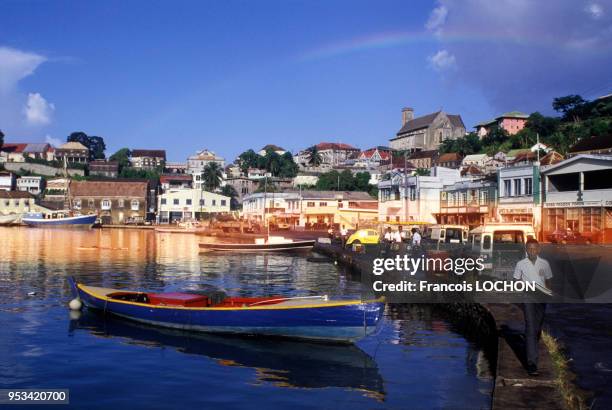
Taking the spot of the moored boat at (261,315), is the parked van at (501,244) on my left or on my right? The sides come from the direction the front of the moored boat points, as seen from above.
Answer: on my right

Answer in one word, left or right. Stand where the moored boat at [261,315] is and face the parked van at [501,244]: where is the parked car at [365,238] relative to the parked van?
left

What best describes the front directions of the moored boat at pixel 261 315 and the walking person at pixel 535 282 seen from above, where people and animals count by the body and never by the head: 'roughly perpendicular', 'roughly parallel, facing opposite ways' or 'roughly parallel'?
roughly perpendicular

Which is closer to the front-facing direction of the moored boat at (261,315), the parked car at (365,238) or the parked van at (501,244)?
the parked car

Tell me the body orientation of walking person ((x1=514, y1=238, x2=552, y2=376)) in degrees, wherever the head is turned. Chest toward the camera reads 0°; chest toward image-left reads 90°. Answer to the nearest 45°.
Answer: approximately 0°

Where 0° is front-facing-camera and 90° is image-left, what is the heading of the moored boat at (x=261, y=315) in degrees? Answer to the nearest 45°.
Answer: approximately 135°

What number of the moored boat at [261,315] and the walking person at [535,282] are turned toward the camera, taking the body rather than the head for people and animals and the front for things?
1

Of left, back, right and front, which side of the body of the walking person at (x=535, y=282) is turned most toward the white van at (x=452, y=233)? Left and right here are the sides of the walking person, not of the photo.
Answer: back

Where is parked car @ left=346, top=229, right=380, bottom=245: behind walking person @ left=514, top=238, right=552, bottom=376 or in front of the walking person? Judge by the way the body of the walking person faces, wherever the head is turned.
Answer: behind

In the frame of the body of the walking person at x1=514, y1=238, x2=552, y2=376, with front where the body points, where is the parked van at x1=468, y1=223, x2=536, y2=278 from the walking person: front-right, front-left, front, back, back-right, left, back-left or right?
back
